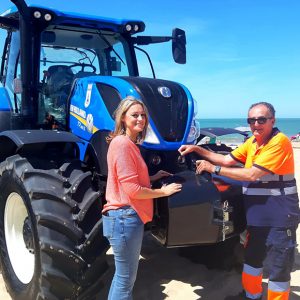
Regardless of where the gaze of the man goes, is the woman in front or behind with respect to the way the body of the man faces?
in front

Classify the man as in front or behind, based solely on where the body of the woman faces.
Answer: in front

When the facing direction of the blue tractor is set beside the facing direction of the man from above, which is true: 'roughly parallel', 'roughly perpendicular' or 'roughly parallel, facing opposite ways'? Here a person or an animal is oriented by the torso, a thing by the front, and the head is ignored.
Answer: roughly perpendicular

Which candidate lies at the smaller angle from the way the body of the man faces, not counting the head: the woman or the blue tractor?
the woman

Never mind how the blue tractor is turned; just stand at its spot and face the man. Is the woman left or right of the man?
right

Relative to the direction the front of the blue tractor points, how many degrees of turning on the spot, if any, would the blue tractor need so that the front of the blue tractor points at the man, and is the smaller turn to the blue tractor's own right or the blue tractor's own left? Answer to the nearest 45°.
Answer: approximately 45° to the blue tractor's own left
